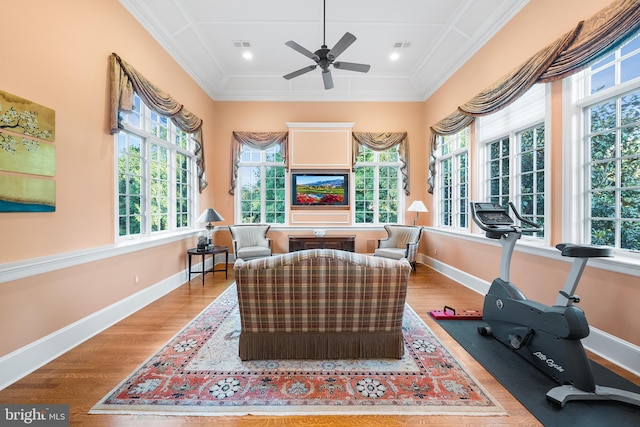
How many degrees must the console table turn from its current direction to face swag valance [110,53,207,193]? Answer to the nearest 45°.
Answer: approximately 45° to its right

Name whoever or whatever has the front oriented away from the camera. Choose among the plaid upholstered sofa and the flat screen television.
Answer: the plaid upholstered sofa

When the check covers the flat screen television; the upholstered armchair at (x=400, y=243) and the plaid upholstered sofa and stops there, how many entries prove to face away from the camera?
1

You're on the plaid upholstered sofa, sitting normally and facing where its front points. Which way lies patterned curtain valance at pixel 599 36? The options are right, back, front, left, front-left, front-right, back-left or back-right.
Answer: right

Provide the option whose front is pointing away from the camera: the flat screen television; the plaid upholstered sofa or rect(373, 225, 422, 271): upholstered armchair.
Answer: the plaid upholstered sofa

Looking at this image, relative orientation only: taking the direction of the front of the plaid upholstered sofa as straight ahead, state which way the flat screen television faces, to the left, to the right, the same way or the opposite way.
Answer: the opposite way

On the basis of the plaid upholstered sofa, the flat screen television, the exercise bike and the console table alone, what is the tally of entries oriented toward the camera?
2

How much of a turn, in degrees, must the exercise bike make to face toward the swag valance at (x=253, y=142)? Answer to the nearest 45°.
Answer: approximately 45° to its left

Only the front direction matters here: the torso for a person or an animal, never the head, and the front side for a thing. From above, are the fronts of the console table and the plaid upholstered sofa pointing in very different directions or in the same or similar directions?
very different directions

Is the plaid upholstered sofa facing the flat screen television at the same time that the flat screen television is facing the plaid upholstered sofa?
yes

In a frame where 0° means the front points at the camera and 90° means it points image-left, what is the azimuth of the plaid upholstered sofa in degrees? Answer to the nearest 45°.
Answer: approximately 180°

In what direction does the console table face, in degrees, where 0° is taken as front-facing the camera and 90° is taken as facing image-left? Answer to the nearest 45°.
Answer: approximately 0°

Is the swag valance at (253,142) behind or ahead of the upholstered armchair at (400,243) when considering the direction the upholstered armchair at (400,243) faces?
ahead

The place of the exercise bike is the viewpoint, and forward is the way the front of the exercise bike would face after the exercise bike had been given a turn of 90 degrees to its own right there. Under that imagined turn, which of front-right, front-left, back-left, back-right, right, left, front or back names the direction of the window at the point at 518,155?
front-left
